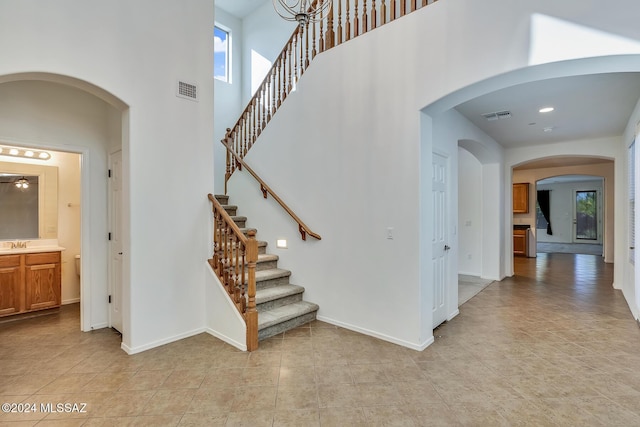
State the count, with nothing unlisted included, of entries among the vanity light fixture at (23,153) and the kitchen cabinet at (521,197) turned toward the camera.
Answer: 2

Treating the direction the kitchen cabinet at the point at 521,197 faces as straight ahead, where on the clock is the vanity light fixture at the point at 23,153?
The vanity light fixture is roughly at 1 o'clock from the kitchen cabinet.

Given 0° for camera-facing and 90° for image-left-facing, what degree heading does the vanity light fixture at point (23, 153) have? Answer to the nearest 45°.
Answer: approximately 0°

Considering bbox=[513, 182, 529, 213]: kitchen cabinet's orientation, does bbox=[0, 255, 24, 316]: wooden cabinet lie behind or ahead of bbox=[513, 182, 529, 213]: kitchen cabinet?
ahead

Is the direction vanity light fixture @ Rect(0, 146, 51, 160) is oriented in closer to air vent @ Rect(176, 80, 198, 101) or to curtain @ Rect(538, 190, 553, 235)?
the air vent

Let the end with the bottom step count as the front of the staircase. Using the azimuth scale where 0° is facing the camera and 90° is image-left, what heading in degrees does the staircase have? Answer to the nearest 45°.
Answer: approximately 315°

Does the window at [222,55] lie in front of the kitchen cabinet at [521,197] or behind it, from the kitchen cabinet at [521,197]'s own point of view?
in front

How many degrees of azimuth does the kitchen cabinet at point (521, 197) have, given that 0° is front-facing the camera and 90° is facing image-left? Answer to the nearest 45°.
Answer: approximately 0°
